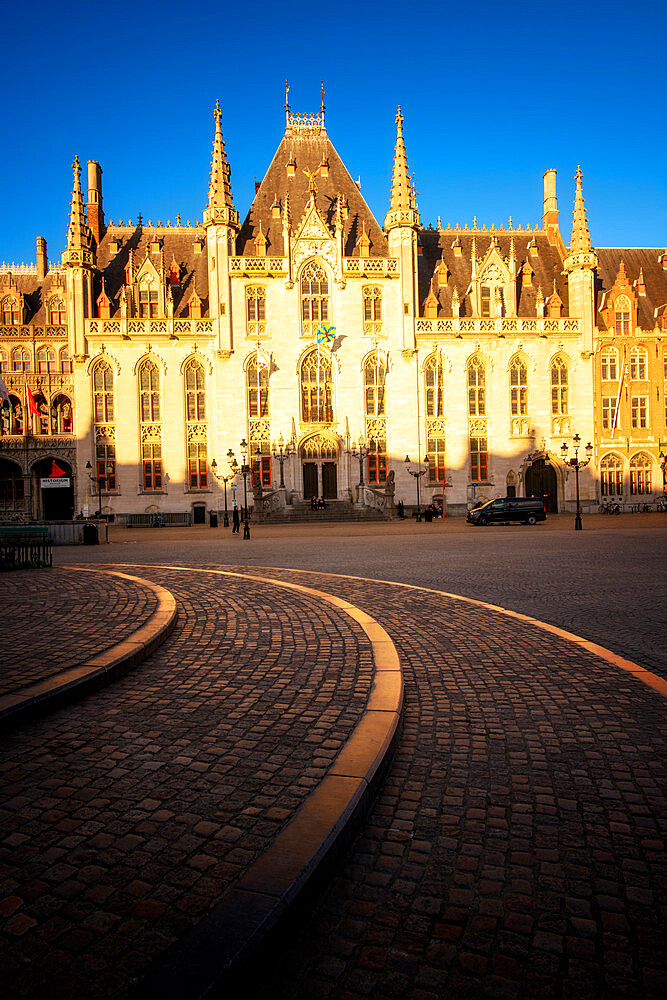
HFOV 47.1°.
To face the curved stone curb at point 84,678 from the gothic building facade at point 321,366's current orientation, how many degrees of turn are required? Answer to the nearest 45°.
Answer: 0° — it already faces it

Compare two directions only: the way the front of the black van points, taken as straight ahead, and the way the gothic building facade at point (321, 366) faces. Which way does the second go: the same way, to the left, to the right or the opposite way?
to the left

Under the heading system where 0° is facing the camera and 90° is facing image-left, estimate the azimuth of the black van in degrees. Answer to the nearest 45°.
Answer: approximately 90°

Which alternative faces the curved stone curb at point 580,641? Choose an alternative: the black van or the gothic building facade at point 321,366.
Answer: the gothic building facade

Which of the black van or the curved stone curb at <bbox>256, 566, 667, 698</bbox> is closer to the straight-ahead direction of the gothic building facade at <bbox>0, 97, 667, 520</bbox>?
the curved stone curb

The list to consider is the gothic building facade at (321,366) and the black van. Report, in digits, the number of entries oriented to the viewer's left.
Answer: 1

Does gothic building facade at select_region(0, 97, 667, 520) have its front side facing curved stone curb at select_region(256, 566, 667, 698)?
yes

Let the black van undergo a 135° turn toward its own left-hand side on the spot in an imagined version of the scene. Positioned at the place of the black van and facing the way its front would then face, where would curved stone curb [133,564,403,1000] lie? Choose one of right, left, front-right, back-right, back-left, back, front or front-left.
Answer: front-right

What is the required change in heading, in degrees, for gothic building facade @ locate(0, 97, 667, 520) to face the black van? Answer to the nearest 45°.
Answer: approximately 45° to its left

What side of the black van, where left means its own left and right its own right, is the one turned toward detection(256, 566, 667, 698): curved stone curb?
left

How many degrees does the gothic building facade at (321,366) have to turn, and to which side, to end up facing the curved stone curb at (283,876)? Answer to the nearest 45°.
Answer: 0° — it already faces it

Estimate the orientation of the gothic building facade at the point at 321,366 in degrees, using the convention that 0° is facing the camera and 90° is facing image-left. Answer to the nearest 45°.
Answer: approximately 0°

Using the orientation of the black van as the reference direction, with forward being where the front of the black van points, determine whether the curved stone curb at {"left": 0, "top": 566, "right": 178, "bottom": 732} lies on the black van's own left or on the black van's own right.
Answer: on the black van's own left
